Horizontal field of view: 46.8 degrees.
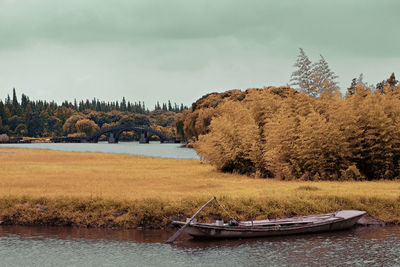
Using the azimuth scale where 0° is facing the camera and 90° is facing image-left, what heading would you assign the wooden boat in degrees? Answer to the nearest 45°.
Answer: approximately 270°

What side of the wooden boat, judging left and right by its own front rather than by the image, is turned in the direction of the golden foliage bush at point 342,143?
left
